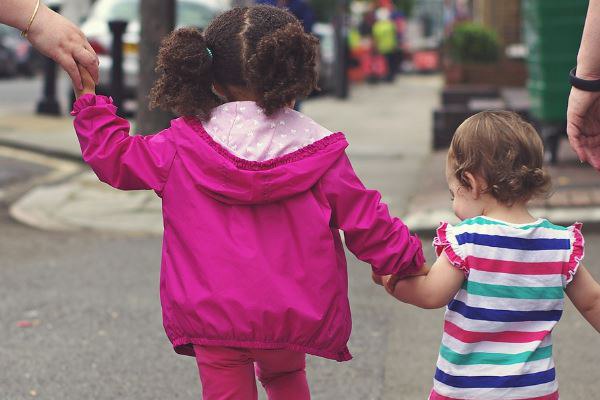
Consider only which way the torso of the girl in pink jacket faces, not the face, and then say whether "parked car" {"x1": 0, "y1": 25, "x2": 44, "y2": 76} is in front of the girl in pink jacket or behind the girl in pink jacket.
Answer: in front

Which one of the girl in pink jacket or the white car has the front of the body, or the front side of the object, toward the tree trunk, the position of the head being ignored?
the girl in pink jacket

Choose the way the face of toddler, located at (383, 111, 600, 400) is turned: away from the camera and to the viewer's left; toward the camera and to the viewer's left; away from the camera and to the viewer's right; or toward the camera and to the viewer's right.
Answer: away from the camera and to the viewer's left

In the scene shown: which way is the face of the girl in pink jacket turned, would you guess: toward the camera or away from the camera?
away from the camera

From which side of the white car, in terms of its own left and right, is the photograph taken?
back

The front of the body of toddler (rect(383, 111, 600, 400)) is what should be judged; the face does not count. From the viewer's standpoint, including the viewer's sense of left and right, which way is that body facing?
facing away from the viewer

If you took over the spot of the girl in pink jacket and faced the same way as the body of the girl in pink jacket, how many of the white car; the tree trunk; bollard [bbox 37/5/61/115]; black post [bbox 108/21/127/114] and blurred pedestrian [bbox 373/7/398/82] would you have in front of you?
5

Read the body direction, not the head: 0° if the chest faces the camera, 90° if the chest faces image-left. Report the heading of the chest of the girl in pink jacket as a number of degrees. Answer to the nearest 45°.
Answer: approximately 180°

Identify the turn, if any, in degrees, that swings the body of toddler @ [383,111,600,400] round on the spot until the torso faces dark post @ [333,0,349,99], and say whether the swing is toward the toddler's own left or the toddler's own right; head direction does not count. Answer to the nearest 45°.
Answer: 0° — they already face it
